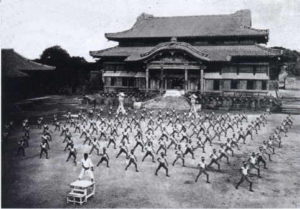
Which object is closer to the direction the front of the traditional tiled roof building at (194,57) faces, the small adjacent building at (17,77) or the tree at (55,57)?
the small adjacent building

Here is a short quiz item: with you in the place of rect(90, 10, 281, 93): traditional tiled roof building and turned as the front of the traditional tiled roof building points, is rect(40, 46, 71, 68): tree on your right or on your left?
on your right

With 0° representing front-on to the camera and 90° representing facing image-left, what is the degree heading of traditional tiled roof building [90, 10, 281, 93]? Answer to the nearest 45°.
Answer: approximately 0°

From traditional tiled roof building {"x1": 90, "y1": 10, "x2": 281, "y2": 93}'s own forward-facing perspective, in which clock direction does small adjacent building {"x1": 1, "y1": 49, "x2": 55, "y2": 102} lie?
The small adjacent building is roughly at 2 o'clock from the traditional tiled roof building.

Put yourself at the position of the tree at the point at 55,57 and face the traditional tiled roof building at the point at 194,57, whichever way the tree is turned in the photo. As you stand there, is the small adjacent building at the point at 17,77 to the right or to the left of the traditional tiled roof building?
right
